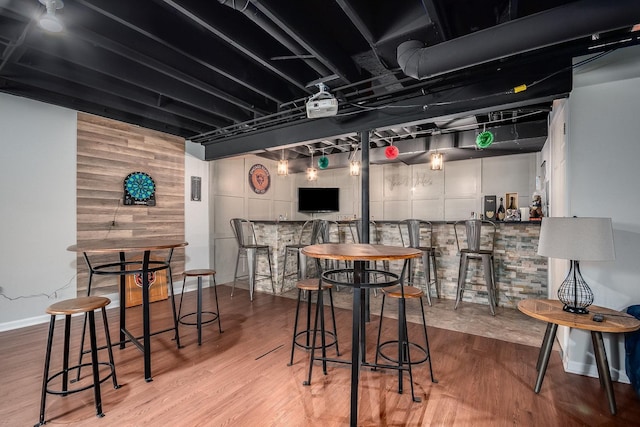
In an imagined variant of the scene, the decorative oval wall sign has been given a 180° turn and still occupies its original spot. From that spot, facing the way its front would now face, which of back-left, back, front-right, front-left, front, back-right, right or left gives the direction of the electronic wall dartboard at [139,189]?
left

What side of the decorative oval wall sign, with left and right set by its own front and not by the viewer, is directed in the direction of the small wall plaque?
right

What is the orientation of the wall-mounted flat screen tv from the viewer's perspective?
toward the camera

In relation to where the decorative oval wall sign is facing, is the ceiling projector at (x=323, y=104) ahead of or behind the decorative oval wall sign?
ahead

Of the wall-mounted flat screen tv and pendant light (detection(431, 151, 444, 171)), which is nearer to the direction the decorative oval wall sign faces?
the pendant light

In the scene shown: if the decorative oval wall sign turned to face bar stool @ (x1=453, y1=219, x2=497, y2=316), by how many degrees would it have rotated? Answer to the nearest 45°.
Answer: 0° — it already faces it

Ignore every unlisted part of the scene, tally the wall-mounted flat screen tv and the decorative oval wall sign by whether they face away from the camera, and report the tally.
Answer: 0

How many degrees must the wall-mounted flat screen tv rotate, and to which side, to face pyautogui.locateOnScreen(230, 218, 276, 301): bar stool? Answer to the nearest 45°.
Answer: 0° — it already faces it

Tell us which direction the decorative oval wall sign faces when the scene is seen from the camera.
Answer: facing the viewer and to the right of the viewer

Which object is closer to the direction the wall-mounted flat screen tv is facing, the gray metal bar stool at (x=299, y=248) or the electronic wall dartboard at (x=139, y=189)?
the gray metal bar stool
